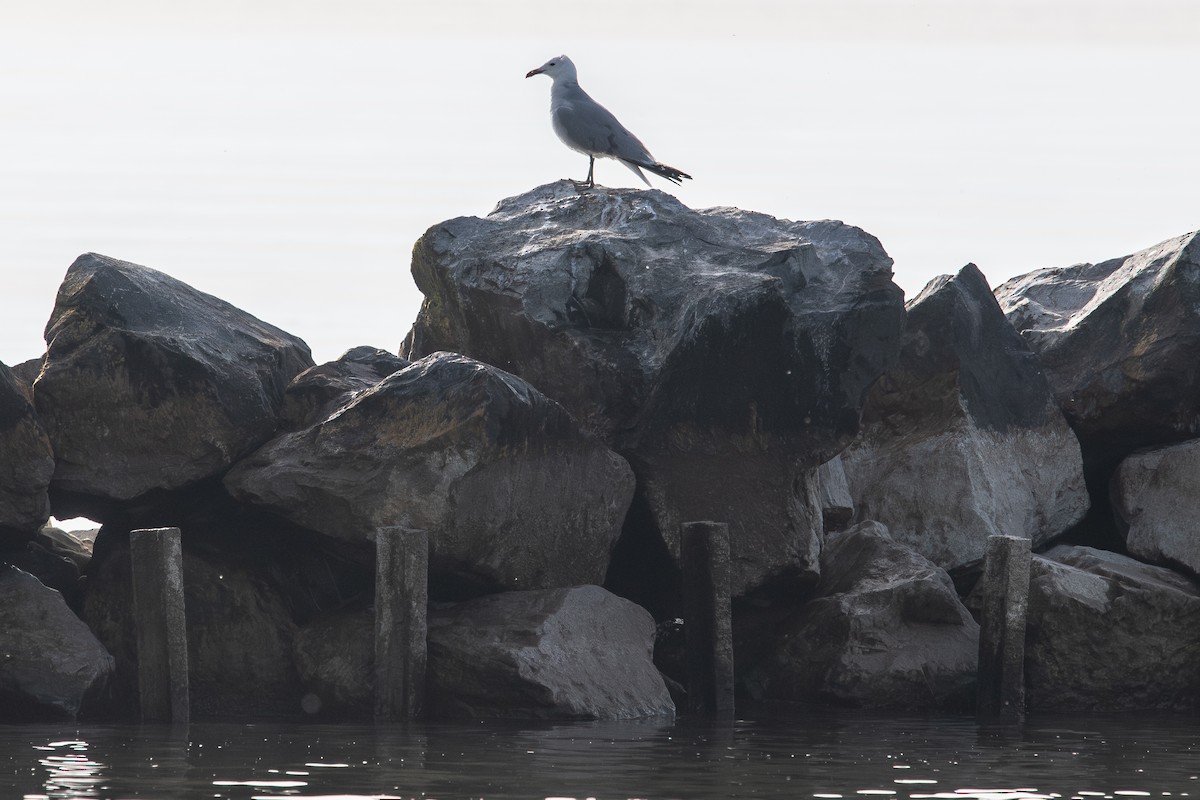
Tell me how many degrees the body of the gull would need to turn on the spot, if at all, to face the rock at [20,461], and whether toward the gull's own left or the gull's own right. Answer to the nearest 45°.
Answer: approximately 45° to the gull's own left

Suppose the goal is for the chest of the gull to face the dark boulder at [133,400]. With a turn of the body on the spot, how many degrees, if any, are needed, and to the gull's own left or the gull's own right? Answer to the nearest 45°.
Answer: approximately 45° to the gull's own left

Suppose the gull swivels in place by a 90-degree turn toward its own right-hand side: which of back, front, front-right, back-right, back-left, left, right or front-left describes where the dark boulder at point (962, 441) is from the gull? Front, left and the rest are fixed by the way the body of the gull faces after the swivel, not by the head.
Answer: right

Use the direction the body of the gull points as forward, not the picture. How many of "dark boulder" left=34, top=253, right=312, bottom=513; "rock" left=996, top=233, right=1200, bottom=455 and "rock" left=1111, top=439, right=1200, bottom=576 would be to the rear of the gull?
2

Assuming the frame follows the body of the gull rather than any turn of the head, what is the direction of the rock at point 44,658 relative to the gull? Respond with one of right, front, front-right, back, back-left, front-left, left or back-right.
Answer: front-left

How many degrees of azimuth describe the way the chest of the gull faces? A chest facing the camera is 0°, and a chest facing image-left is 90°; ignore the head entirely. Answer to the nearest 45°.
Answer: approximately 90°

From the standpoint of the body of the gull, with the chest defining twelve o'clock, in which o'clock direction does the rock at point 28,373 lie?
The rock is roughly at 11 o'clock from the gull.
